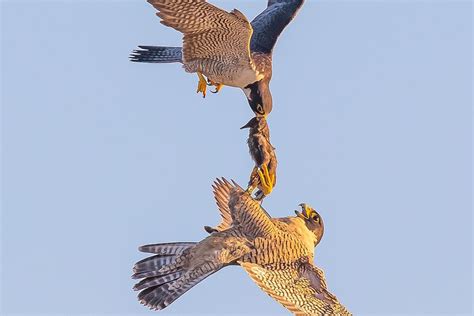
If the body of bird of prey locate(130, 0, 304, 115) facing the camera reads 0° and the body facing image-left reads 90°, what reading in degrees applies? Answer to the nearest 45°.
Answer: approximately 270°
